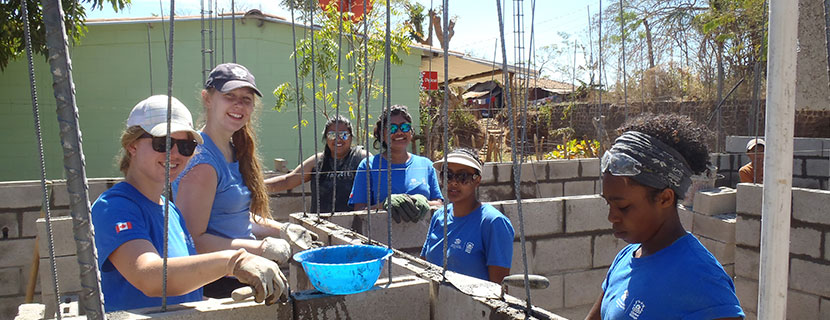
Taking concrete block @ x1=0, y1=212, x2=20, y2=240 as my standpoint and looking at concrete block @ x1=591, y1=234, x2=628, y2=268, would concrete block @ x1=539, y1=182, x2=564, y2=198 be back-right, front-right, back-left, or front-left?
front-left

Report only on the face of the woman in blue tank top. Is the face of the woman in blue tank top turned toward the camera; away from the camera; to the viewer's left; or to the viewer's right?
toward the camera

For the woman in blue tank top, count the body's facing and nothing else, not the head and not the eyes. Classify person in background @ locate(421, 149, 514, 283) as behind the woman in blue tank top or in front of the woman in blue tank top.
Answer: in front

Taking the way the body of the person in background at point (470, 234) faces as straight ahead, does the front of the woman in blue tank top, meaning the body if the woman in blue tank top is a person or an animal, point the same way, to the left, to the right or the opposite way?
to the left

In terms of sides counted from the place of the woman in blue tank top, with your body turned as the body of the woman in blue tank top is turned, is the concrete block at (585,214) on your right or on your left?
on your left

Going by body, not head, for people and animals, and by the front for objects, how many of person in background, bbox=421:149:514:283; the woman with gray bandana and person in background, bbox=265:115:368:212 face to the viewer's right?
0

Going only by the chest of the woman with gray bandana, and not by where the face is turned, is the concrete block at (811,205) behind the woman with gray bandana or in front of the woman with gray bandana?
behind

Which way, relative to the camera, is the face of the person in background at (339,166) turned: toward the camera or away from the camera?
toward the camera

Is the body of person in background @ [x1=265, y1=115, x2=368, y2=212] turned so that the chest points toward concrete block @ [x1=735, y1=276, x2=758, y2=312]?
no

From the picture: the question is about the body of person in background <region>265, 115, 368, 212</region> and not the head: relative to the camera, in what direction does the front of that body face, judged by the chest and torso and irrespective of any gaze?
toward the camera

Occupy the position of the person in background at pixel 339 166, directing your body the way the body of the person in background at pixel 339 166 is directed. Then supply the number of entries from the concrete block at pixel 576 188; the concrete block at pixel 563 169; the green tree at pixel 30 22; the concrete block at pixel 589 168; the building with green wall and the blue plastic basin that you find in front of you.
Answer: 1

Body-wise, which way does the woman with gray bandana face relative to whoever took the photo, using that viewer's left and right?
facing the viewer and to the left of the viewer

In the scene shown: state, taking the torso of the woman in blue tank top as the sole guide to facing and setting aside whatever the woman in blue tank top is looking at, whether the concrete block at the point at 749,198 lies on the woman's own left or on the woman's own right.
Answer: on the woman's own left

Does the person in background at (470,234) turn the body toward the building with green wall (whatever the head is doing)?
no

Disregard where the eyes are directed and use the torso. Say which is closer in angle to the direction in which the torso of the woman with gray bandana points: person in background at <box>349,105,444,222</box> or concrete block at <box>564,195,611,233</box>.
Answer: the person in background

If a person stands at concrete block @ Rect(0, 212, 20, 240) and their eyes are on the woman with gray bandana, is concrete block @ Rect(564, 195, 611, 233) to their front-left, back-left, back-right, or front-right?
front-left
